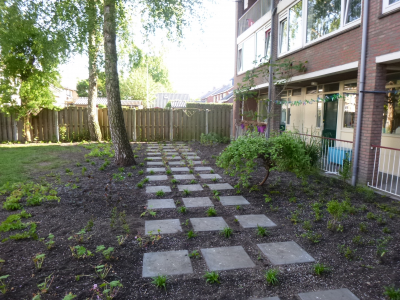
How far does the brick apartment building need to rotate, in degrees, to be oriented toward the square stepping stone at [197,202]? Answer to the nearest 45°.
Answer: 0° — it already faces it

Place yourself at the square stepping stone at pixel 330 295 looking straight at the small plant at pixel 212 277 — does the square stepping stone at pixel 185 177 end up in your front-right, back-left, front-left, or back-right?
front-right

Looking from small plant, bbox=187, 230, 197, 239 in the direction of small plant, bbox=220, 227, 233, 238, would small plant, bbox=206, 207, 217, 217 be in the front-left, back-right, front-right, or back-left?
front-left

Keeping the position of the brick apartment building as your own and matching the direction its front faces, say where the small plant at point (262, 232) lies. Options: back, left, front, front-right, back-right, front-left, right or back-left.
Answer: front-left

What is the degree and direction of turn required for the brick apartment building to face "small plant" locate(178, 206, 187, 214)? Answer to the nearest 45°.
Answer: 0° — it already faces it

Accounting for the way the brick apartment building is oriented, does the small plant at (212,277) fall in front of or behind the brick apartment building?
in front

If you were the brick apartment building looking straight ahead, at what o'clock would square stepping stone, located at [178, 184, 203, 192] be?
The square stepping stone is roughly at 12 o'clock from the brick apartment building.

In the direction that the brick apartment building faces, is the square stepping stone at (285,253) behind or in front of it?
in front

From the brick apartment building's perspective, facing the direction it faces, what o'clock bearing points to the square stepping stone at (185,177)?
The square stepping stone is roughly at 12 o'clock from the brick apartment building.

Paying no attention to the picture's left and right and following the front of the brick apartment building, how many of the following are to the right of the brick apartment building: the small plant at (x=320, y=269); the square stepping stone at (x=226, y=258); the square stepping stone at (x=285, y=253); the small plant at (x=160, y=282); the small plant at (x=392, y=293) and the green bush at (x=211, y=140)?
1

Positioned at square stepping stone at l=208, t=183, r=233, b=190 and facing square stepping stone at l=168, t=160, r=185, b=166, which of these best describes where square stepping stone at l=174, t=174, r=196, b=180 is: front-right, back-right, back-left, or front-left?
front-left

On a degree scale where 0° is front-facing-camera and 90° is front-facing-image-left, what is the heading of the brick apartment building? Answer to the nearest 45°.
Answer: approximately 45°

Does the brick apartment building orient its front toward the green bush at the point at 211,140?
no

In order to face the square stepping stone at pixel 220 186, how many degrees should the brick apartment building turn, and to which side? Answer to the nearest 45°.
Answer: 0° — it already faces it

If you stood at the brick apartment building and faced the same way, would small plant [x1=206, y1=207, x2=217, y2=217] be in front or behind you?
in front

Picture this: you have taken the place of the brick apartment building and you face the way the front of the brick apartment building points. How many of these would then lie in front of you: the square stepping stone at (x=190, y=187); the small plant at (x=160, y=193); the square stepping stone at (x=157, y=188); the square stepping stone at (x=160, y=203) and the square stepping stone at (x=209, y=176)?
5

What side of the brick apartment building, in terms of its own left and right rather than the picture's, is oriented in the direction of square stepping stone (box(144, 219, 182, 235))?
front

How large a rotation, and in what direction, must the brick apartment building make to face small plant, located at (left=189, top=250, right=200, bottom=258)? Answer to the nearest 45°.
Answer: approximately 45° to its left

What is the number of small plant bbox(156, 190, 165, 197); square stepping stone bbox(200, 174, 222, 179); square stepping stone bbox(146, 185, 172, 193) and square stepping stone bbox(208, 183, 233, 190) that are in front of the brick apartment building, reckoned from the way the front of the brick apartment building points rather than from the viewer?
4

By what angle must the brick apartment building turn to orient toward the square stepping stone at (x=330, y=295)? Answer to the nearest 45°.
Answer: approximately 45° to its left
